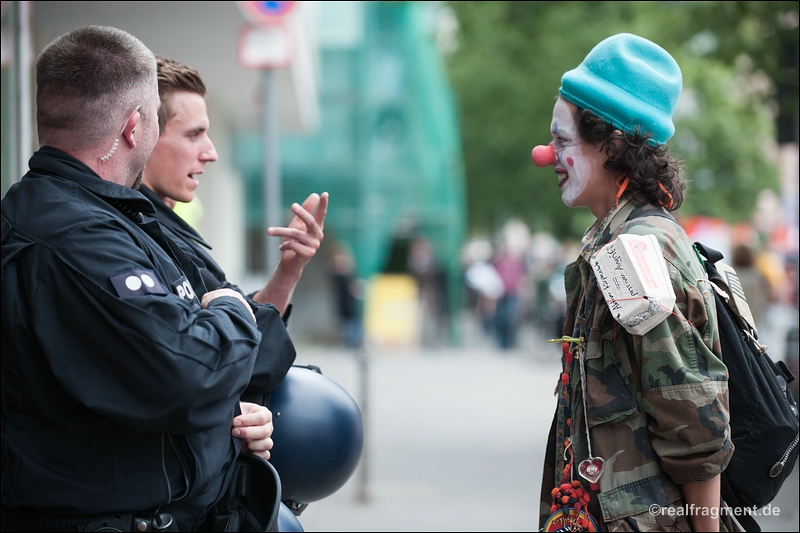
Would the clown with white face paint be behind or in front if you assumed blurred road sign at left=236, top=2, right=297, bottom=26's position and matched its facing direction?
in front

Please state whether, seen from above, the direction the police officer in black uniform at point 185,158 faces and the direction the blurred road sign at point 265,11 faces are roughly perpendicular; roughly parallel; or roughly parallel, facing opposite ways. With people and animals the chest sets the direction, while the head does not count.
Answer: roughly perpendicular

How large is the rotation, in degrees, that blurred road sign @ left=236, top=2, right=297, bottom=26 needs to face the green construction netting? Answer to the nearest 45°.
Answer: approximately 180°

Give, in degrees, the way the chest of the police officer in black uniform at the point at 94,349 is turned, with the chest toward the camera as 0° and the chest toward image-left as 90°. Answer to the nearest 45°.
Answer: approximately 270°

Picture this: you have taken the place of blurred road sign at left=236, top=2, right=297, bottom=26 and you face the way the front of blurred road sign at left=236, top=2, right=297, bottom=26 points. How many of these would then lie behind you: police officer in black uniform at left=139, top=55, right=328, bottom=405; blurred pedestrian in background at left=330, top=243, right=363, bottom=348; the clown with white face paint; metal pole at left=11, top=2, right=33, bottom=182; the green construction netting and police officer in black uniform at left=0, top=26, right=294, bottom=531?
2

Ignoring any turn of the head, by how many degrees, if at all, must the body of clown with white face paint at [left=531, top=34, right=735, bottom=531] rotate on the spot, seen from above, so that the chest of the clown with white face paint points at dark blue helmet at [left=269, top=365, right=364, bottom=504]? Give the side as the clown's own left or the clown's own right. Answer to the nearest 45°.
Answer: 0° — they already face it

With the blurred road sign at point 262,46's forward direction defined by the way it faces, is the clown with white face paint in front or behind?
in front

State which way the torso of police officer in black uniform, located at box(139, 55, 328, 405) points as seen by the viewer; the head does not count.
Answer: to the viewer's right

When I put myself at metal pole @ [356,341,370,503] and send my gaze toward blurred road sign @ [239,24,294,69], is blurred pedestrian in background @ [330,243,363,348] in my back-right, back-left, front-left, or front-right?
front-right

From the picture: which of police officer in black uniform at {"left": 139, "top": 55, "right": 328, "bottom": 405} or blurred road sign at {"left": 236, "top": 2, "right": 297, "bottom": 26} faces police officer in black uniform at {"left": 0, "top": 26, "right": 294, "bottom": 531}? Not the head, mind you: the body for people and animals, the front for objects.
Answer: the blurred road sign

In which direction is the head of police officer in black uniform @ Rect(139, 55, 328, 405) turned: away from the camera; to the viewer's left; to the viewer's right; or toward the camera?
to the viewer's right

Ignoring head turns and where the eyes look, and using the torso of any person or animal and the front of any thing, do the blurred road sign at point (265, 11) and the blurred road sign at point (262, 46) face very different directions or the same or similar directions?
same or similar directions

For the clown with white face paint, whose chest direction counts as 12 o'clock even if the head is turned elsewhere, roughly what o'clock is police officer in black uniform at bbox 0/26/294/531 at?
The police officer in black uniform is roughly at 11 o'clock from the clown with white face paint.

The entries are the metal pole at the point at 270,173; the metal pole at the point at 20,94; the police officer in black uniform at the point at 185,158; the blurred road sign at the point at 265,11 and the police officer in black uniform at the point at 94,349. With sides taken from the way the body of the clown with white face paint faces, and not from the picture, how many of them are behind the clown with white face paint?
0

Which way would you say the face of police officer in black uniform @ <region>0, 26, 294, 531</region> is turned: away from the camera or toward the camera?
away from the camera

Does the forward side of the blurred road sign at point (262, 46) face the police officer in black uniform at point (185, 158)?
yes

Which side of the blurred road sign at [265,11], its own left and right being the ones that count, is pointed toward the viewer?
front
